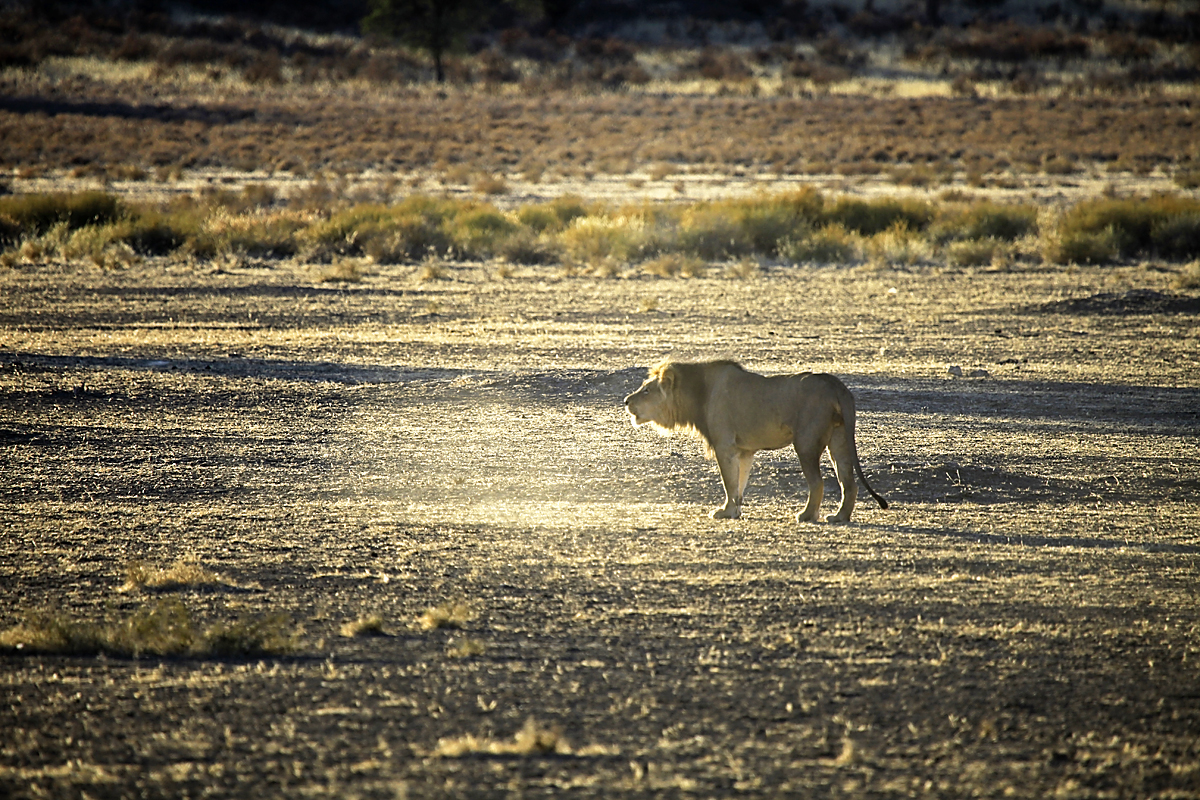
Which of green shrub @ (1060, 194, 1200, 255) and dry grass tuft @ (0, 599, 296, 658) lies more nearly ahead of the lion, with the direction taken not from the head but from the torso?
the dry grass tuft

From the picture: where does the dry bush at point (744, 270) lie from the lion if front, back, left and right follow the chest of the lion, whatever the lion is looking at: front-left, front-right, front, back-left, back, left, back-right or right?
right

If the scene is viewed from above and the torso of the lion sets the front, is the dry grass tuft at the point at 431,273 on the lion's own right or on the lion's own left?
on the lion's own right

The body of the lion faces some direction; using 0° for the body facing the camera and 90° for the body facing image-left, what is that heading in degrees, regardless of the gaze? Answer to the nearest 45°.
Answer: approximately 90°

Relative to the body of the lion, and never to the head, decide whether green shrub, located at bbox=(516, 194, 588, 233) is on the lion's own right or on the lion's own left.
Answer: on the lion's own right

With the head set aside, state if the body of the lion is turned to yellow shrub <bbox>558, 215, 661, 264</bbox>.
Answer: no

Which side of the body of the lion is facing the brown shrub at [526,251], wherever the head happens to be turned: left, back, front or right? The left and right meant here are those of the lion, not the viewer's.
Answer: right

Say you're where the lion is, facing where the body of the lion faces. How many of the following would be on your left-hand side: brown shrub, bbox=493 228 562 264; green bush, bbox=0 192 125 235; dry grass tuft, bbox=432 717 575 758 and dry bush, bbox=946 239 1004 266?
1

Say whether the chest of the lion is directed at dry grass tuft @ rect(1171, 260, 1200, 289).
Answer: no

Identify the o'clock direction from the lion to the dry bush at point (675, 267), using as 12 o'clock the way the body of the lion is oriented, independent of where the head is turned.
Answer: The dry bush is roughly at 3 o'clock from the lion.

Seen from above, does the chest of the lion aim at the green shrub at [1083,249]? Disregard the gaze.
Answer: no

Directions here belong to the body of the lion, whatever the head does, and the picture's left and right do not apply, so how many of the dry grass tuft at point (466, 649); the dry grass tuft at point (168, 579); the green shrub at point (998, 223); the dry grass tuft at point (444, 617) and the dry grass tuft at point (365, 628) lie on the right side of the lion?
1

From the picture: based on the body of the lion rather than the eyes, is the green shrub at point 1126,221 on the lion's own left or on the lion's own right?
on the lion's own right
